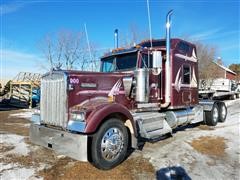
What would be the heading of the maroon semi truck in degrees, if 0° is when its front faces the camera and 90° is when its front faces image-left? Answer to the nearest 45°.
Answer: approximately 45°

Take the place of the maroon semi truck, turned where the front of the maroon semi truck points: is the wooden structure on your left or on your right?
on your right
